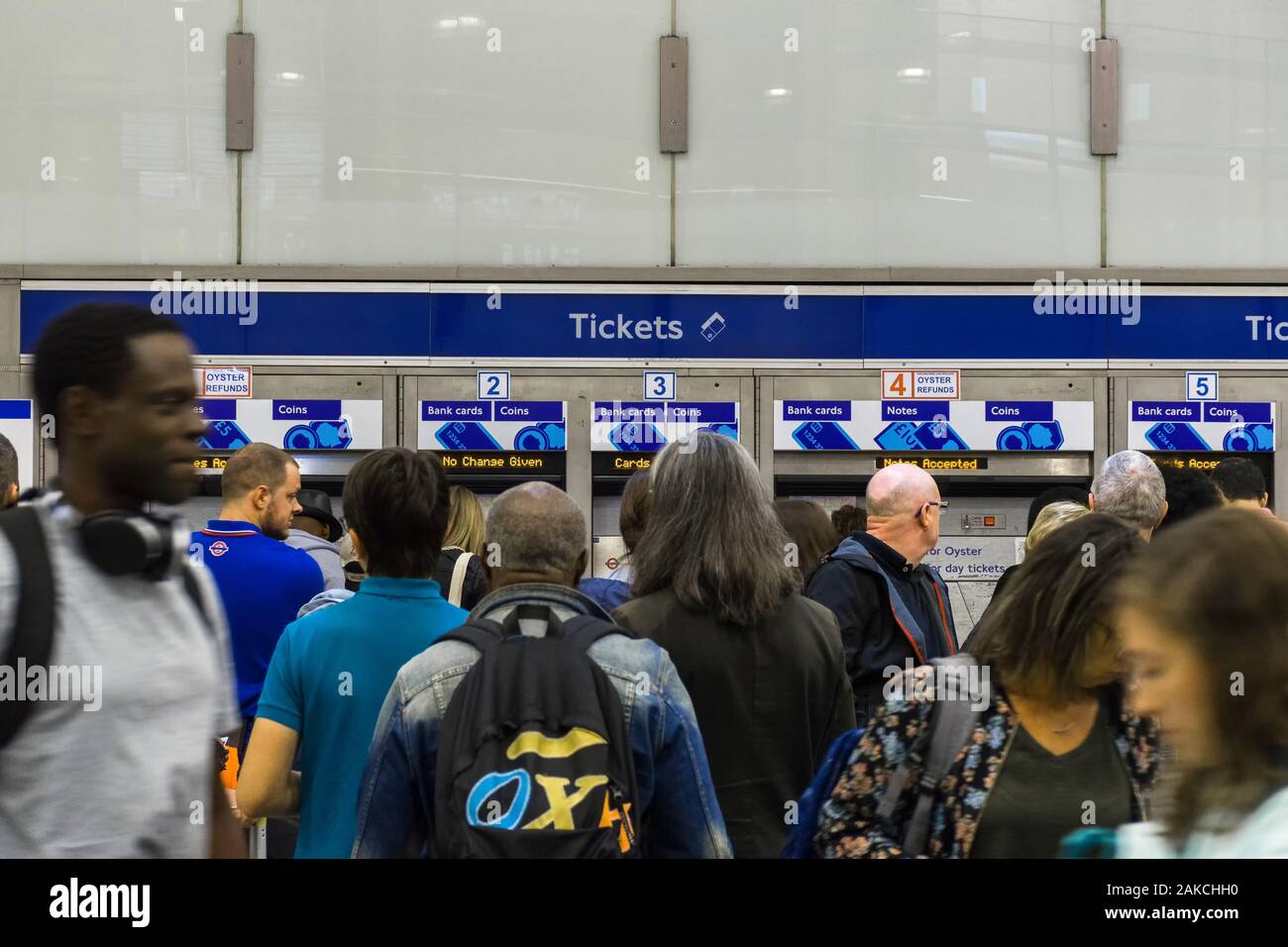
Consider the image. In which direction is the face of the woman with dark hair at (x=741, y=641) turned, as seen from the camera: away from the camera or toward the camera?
away from the camera

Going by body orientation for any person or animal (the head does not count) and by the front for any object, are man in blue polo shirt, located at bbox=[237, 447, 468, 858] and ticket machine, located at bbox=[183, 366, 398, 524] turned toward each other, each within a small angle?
yes

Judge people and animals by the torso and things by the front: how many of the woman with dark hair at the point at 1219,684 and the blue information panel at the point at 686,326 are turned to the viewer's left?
1

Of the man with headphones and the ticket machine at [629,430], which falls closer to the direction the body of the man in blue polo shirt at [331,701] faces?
the ticket machine

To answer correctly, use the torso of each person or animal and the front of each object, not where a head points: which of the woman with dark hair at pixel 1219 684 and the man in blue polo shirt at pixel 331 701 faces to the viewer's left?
the woman with dark hair

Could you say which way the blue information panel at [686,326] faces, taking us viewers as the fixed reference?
facing the viewer

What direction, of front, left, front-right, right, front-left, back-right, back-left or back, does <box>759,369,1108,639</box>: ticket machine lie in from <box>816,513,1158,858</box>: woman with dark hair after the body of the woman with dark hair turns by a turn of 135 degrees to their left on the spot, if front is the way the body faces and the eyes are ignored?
front

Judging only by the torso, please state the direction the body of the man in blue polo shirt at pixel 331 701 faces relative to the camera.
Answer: away from the camera

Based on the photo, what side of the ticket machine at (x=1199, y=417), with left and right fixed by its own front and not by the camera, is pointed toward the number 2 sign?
right

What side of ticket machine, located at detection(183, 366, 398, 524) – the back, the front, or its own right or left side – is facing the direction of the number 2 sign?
left

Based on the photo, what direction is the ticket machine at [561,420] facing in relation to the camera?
toward the camera

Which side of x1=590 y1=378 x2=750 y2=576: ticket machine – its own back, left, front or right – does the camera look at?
front

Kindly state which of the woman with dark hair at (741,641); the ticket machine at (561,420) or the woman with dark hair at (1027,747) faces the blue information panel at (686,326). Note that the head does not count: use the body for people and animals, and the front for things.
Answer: the woman with dark hair at (741,641)

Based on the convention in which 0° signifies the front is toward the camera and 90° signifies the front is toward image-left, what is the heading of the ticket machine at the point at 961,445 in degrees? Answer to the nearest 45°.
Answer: approximately 0°

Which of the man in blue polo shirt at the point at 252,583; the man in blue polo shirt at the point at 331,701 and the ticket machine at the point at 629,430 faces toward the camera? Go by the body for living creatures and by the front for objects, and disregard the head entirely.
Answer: the ticket machine
